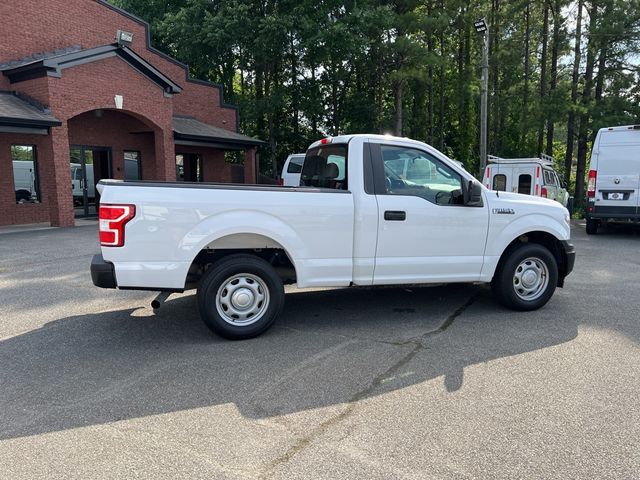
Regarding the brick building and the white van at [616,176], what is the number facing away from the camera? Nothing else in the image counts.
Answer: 1

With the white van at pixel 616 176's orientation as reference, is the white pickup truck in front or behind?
behind

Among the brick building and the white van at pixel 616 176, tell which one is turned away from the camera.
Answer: the white van

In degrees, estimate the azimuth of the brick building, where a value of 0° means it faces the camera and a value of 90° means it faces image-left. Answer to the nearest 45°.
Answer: approximately 315°

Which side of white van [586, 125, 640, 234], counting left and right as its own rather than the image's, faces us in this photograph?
back

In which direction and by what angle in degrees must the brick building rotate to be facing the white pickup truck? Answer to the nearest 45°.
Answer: approximately 45° to its right

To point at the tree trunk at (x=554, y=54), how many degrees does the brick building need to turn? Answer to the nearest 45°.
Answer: approximately 45° to its left

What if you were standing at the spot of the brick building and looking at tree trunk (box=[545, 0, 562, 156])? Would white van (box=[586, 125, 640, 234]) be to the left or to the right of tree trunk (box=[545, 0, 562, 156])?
right
